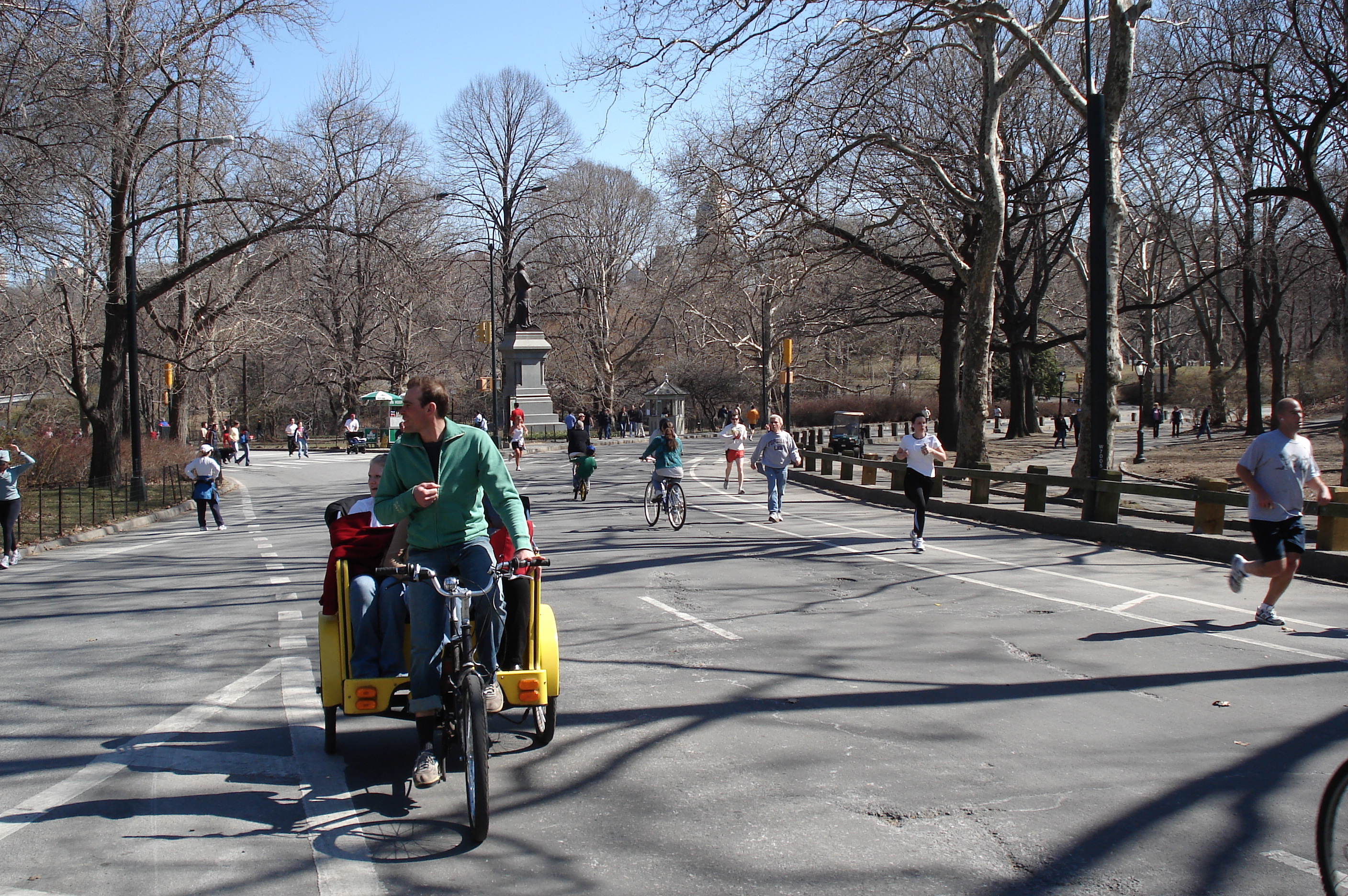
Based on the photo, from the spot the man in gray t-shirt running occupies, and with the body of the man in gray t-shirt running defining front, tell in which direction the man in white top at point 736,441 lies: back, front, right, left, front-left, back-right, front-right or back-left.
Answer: back

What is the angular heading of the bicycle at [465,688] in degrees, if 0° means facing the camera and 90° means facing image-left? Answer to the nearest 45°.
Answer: approximately 0°

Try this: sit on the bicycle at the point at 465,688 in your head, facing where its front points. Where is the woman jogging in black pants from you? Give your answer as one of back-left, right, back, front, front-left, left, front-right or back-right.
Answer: back-left

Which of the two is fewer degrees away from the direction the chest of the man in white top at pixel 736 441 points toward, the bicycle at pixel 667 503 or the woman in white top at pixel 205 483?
the bicycle

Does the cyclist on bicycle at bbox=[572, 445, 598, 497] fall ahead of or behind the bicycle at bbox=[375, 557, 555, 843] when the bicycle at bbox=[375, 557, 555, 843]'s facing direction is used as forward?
behind

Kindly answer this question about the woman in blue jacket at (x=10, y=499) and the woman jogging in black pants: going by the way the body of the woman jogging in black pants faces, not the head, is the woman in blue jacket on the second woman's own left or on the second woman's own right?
on the second woman's own right

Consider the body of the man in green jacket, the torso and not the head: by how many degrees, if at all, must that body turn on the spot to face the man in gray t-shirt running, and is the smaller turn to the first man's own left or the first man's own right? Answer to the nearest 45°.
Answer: approximately 90° to the first man's own left
